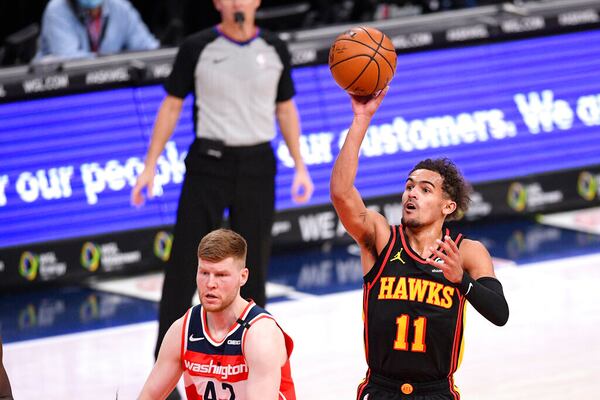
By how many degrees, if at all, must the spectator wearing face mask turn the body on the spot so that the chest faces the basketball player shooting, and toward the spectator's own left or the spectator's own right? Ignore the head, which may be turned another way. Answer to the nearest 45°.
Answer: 0° — they already face them

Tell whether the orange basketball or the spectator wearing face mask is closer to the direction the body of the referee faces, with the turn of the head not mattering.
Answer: the orange basketball

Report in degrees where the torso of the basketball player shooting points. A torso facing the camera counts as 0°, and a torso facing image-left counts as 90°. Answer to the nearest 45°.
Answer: approximately 0°

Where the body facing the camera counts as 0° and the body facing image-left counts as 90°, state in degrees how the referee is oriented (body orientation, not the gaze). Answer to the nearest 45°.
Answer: approximately 0°

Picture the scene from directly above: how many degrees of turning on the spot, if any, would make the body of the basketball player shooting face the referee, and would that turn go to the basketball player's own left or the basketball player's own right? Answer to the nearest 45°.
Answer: approximately 135° to the basketball player's own right

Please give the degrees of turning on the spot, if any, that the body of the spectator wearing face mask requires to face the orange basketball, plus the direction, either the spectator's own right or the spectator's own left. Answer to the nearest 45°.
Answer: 0° — they already face it

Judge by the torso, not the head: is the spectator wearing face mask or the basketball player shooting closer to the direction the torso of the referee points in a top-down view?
the basketball player shooting
